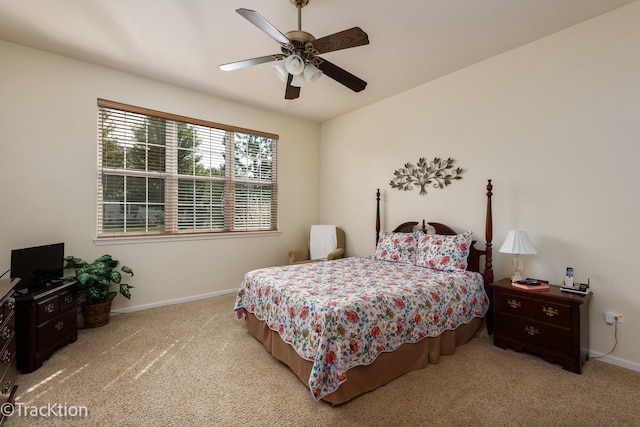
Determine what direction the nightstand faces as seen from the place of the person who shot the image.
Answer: facing the viewer and to the left of the viewer

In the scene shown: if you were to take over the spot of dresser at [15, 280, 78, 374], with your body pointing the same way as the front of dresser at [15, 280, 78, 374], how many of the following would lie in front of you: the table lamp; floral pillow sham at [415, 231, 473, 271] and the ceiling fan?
3

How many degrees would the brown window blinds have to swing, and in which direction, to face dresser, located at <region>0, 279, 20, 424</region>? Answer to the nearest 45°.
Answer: approximately 90° to its right

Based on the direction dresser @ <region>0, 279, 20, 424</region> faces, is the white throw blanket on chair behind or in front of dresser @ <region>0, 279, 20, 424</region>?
in front

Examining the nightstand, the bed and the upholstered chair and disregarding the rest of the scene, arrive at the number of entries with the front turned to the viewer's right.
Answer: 0

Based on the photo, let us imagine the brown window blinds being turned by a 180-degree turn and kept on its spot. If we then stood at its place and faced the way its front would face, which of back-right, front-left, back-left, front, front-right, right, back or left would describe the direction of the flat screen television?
left

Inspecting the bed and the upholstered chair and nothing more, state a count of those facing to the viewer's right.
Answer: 0

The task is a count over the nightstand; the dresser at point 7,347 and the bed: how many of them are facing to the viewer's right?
1

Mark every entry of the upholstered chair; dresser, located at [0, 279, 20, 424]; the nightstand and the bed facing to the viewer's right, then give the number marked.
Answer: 1
